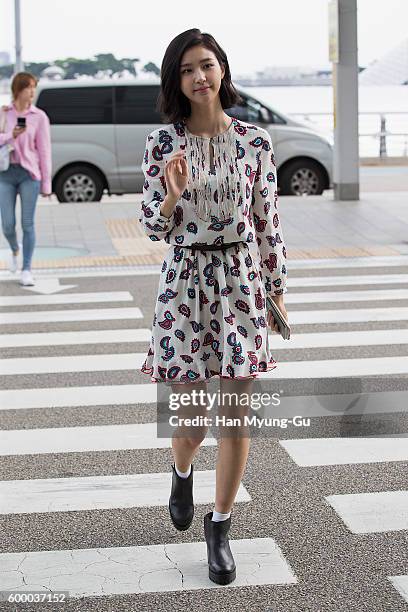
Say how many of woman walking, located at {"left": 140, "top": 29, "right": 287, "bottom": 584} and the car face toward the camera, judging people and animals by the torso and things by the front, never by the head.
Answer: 1

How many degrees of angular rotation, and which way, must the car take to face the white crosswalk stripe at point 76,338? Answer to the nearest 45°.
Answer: approximately 90° to its right

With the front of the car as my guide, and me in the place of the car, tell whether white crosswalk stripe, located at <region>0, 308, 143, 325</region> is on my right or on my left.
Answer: on my right

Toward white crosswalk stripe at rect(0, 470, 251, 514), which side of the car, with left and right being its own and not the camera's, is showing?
right

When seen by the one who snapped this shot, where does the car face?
facing to the right of the viewer

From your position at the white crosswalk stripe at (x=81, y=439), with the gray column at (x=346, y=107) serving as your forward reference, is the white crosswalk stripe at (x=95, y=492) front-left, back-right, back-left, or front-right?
back-right

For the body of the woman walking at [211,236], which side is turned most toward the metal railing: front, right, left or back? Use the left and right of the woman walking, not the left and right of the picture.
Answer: back

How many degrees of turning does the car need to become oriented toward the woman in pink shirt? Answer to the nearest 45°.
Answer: approximately 90° to its right

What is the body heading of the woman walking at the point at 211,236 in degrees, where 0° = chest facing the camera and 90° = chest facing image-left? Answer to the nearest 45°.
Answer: approximately 0°
